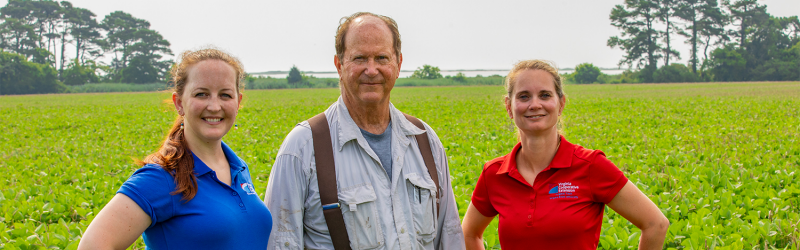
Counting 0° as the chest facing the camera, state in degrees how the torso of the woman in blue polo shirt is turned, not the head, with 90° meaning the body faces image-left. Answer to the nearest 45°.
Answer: approximately 315°

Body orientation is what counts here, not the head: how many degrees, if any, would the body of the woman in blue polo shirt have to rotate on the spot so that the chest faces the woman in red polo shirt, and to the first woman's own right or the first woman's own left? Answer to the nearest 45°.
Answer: approximately 45° to the first woman's own left
